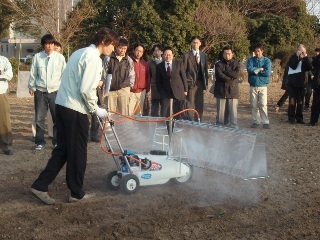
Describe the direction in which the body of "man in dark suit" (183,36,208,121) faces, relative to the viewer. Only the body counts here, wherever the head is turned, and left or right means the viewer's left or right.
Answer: facing the viewer

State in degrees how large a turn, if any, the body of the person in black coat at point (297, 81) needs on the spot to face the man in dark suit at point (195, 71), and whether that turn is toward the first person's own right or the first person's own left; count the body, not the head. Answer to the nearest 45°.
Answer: approximately 45° to the first person's own right

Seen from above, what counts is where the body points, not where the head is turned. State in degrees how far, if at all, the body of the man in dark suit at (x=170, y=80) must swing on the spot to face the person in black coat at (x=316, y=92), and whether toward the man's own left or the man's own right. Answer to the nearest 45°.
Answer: approximately 135° to the man's own left

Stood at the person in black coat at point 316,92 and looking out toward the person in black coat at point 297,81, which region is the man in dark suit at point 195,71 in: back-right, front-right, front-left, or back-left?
front-left

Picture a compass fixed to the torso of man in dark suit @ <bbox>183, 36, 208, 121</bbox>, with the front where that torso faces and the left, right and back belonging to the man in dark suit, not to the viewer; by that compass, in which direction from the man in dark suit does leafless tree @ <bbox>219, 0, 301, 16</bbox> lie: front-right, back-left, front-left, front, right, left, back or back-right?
back

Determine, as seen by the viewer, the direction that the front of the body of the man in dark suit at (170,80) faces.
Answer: toward the camera

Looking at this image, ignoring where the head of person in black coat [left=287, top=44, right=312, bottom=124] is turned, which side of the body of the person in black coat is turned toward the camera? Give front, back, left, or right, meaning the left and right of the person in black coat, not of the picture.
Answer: front

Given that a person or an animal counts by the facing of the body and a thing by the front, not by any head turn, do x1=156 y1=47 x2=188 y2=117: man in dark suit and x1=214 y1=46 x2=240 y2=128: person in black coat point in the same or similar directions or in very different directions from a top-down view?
same or similar directions

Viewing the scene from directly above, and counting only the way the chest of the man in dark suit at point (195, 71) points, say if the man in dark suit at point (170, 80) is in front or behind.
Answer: in front

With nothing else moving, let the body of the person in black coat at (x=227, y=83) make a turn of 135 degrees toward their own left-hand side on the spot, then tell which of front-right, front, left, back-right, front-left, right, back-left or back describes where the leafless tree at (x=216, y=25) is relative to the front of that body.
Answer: front-left

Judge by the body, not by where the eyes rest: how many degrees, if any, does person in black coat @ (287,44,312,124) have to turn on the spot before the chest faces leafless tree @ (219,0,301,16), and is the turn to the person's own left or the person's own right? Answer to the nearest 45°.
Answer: approximately 180°
